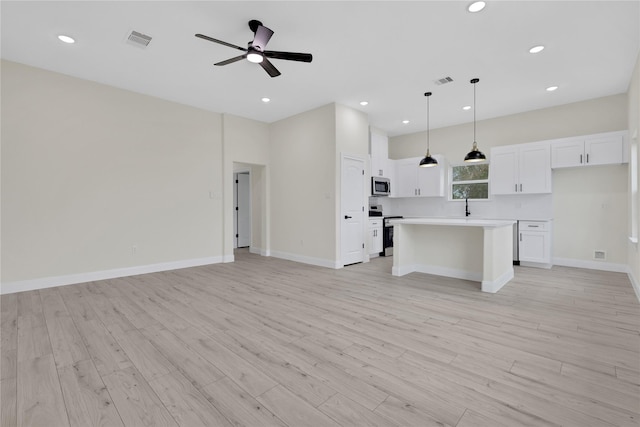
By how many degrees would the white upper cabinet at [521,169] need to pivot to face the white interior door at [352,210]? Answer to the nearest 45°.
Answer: approximately 45° to its right

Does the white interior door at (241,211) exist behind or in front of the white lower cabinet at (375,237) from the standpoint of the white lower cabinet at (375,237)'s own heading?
behind

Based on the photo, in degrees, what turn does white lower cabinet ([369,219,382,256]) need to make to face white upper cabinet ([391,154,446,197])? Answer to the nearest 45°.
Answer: approximately 90° to its left

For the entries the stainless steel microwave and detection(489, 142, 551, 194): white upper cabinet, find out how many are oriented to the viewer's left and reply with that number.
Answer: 0

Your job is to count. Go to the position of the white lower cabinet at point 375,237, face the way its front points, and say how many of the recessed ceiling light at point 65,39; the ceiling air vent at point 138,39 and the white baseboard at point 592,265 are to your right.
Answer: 2

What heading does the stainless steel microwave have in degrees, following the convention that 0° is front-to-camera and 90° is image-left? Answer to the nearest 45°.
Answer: approximately 315°

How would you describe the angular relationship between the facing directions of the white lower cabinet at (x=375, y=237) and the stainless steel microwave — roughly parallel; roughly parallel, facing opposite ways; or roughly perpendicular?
roughly parallel

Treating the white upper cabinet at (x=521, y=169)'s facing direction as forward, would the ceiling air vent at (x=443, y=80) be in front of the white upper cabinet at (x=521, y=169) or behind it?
in front

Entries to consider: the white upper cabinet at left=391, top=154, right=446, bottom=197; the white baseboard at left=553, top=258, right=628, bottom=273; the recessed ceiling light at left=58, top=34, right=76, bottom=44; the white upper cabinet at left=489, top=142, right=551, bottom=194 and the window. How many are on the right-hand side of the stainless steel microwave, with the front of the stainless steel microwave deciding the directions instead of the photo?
1

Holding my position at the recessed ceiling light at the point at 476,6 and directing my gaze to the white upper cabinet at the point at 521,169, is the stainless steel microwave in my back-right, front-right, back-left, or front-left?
front-left

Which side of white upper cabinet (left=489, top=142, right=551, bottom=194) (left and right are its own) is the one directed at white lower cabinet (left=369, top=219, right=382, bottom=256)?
right

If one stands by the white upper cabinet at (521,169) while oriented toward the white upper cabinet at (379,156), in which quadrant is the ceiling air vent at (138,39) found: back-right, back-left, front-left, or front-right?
front-left

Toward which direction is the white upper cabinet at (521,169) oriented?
toward the camera

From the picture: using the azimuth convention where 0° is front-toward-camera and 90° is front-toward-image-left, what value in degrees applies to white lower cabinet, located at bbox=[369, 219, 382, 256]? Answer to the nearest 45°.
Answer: approximately 315°

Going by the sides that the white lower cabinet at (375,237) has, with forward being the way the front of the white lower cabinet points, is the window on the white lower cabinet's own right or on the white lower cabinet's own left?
on the white lower cabinet's own left

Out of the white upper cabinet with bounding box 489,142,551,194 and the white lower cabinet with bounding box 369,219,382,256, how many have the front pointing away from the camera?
0

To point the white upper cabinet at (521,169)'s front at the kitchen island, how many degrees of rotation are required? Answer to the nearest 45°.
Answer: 0° — it already faces it

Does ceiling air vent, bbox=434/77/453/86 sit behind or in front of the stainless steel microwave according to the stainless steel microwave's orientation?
in front
